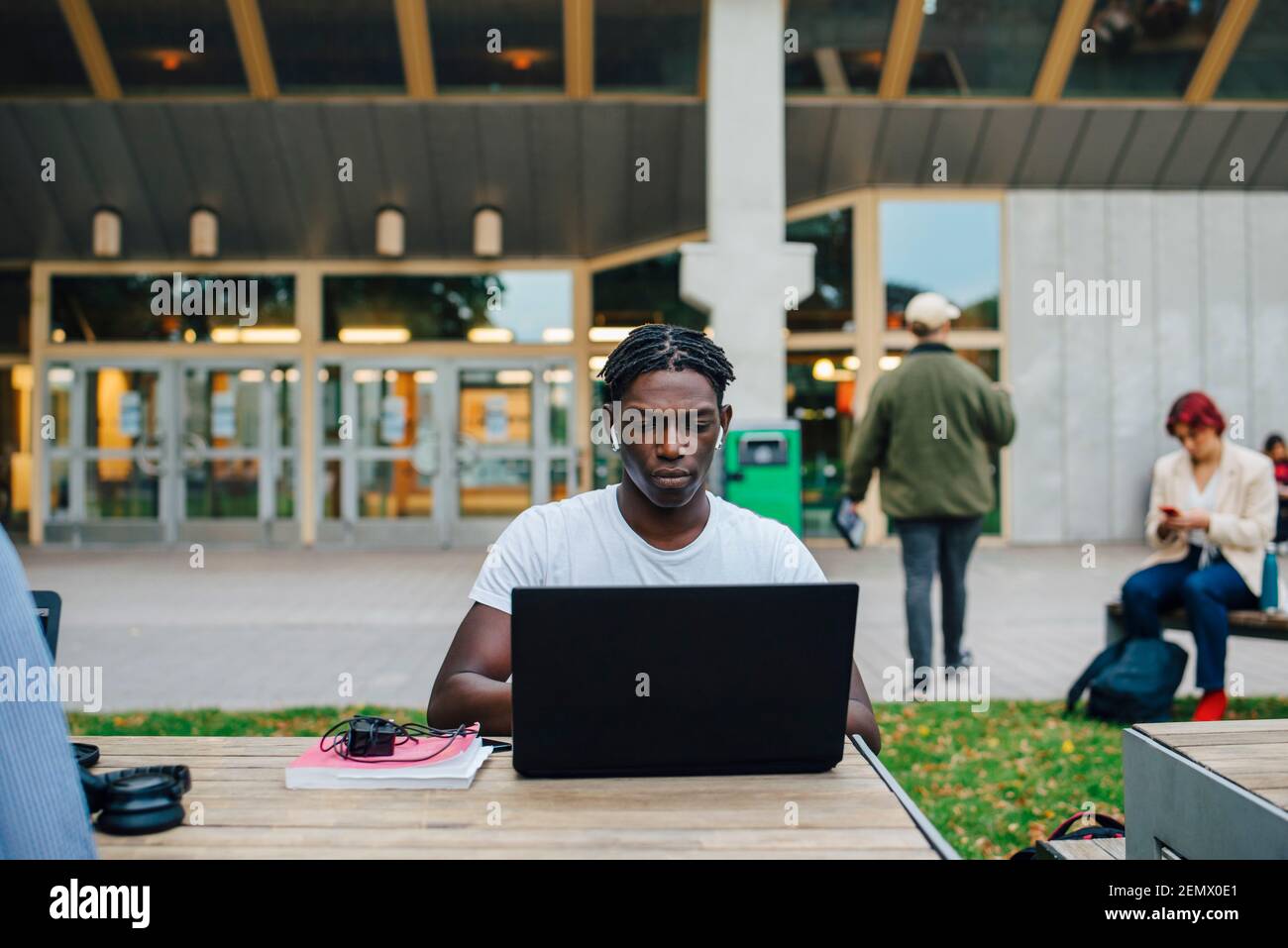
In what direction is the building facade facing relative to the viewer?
toward the camera

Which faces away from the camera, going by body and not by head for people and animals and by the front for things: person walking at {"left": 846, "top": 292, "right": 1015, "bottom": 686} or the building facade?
the person walking

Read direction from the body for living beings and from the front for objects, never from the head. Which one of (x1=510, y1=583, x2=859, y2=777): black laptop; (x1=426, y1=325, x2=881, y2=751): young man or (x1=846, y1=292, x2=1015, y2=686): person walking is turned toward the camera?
the young man

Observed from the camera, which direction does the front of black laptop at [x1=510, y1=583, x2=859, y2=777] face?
facing away from the viewer

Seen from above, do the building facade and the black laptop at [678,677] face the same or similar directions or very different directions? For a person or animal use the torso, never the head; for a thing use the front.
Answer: very different directions

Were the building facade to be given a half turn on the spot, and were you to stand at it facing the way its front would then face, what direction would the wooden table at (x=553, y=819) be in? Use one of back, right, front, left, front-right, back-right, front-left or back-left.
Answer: back

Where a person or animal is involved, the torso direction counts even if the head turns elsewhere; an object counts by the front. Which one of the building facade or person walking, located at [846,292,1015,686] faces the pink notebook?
the building facade

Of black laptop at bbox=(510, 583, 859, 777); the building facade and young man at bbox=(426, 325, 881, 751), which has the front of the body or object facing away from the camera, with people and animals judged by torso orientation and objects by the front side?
the black laptop

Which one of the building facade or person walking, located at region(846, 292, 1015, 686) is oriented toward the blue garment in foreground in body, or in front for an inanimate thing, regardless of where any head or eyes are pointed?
the building facade

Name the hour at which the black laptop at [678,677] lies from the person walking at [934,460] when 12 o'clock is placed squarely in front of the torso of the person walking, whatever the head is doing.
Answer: The black laptop is roughly at 6 o'clock from the person walking.

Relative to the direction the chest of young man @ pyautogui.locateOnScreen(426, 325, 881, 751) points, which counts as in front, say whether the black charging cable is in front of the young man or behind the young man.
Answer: in front

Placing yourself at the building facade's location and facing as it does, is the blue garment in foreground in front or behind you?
in front

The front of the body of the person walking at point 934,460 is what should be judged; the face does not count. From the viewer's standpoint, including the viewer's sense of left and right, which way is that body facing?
facing away from the viewer

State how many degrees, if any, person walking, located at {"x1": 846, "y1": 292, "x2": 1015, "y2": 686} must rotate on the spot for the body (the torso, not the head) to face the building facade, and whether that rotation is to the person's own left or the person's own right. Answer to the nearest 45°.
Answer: approximately 45° to the person's own left

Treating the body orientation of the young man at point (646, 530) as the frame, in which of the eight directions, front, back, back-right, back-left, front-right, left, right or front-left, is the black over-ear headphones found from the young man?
front-right

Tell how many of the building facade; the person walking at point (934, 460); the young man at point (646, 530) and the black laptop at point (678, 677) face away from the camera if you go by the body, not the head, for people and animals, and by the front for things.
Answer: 2
